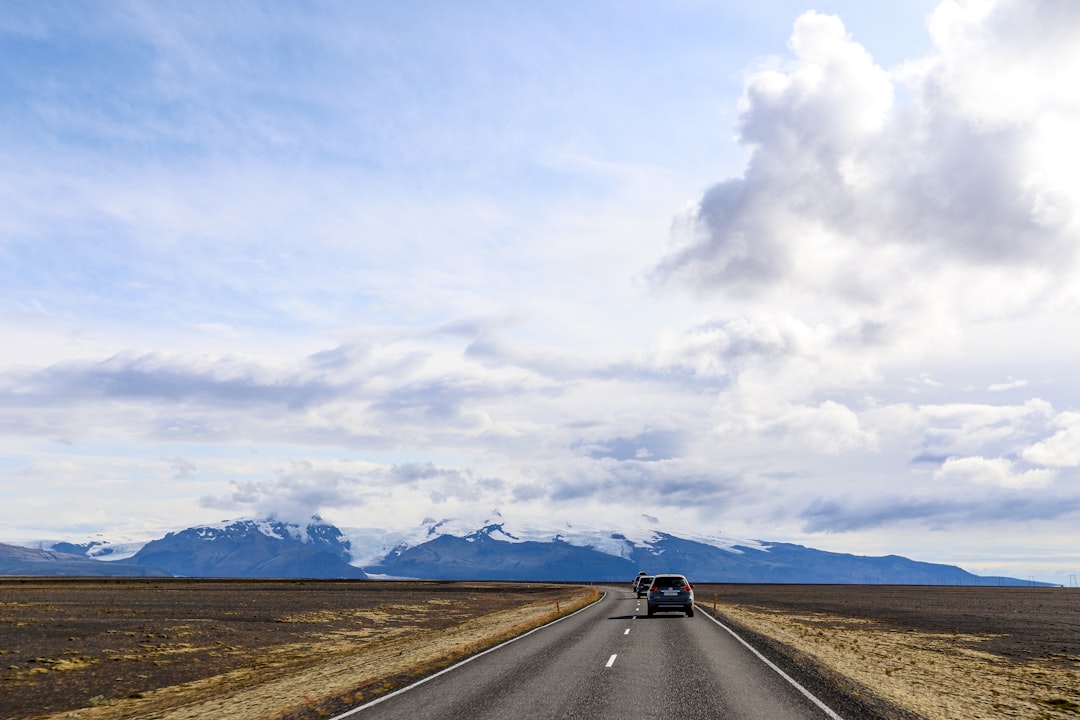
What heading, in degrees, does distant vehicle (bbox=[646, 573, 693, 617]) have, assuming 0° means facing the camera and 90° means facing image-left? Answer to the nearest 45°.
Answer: approximately 180°
